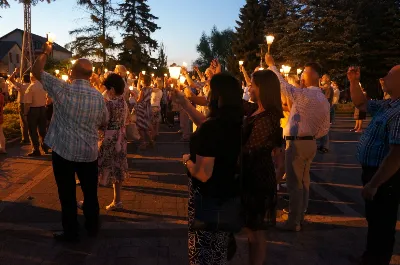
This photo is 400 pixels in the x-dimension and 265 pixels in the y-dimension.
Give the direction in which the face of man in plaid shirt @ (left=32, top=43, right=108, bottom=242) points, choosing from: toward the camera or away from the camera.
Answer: away from the camera

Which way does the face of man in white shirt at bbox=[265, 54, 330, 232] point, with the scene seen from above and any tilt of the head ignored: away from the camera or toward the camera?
away from the camera

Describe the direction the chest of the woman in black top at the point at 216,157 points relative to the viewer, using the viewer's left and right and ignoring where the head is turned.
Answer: facing away from the viewer and to the left of the viewer
